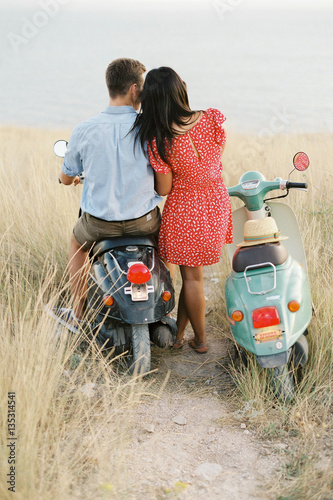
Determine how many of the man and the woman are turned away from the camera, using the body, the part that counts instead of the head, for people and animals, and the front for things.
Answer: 2

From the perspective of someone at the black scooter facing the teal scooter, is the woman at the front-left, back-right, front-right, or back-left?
front-left

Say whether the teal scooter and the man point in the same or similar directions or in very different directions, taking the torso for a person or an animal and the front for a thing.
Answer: same or similar directions

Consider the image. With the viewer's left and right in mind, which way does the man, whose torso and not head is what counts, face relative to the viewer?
facing away from the viewer

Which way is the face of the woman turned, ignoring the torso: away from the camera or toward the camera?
away from the camera

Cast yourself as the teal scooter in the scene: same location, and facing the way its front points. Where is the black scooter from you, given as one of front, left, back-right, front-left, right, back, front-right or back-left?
left

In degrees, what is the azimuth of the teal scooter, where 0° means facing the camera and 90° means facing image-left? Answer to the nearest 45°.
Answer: approximately 180°

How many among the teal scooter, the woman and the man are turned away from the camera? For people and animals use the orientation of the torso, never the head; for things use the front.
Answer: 3

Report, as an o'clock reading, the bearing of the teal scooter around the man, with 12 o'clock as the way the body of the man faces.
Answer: The teal scooter is roughly at 4 o'clock from the man.

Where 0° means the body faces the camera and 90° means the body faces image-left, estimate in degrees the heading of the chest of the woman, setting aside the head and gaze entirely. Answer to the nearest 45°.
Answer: approximately 180°

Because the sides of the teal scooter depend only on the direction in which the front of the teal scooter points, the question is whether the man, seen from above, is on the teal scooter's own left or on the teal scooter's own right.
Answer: on the teal scooter's own left
